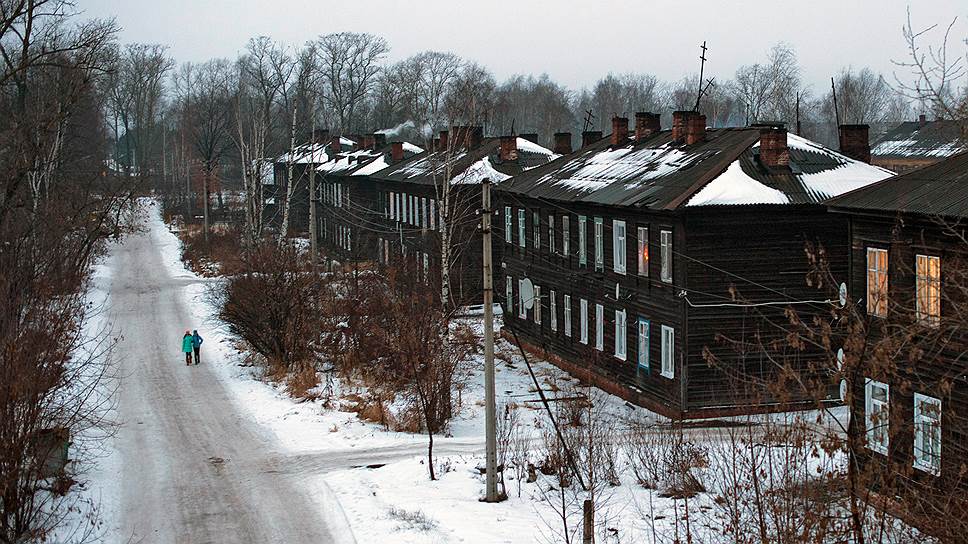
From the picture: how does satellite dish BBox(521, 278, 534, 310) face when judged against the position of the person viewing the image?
facing the viewer and to the left of the viewer

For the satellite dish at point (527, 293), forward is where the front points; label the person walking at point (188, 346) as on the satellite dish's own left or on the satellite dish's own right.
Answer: on the satellite dish's own right

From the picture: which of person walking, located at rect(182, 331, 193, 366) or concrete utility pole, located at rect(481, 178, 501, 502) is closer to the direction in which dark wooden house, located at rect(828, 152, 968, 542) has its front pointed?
the concrete utility pole

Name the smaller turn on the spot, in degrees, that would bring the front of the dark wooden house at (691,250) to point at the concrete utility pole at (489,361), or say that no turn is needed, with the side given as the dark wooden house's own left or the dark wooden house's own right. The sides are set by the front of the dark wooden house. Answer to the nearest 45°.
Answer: approximately 45° to the dark wooden house's own left

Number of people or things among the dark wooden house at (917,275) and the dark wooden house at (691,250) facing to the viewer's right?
0

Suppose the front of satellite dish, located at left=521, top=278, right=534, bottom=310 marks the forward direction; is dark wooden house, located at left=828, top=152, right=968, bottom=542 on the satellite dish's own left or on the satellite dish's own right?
on the satellite dish's own left

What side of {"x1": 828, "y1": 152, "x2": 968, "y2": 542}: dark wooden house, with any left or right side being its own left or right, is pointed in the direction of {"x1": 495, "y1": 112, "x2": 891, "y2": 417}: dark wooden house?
right

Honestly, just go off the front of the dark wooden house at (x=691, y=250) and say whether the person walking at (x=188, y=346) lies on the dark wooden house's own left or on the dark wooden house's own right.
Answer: on the dark wooden house's own right

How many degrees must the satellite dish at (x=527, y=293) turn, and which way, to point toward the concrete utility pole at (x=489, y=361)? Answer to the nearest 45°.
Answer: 0° — it already faces it
